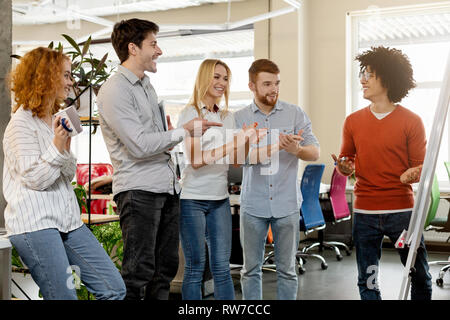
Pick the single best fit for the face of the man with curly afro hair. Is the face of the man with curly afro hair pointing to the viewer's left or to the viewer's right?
to the viewer's left

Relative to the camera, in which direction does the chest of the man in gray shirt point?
to the viewer's right

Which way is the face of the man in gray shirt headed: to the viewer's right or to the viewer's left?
to the viewer's right

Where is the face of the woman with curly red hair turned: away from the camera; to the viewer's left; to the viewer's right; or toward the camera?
to the viewer's right

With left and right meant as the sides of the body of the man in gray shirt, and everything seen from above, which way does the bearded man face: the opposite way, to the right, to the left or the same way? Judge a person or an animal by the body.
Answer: to the right

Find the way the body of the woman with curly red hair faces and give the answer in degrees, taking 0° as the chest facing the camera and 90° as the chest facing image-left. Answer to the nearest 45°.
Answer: approximately 315°
